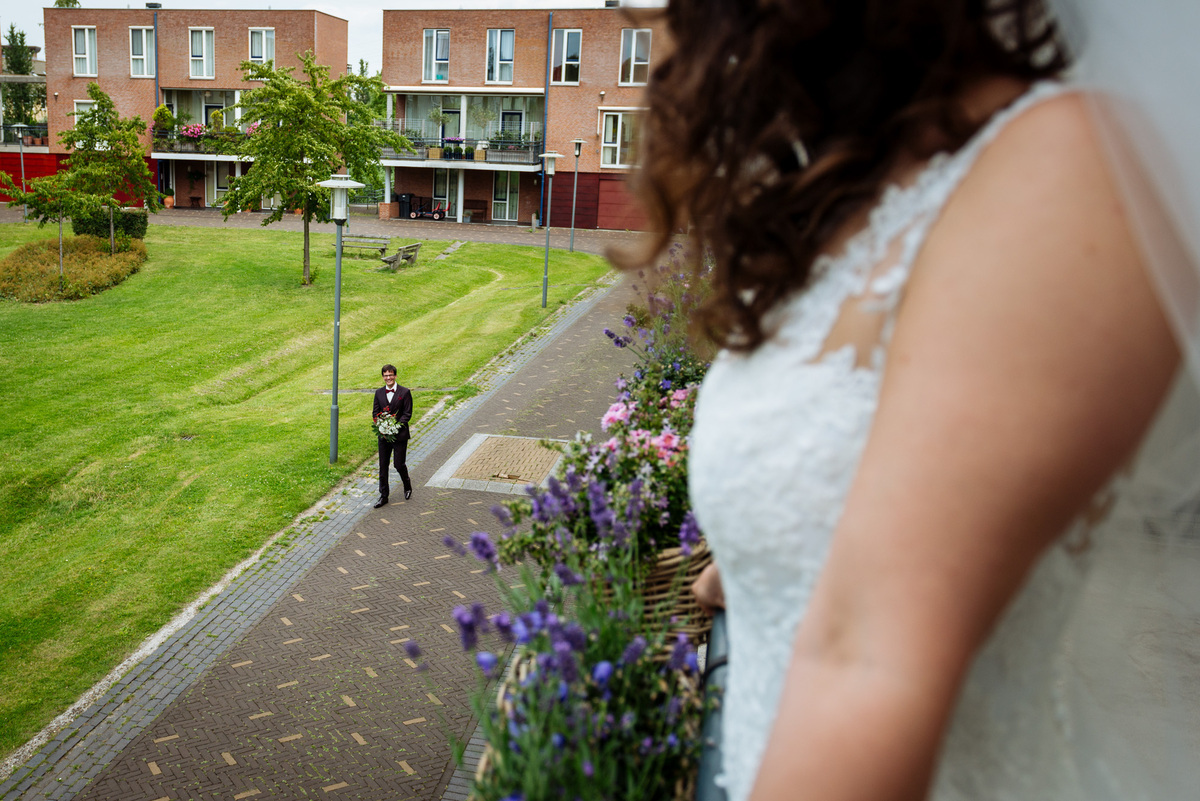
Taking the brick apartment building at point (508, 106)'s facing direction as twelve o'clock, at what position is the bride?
The bride is roughly at 12 o'clock from the brick apartment building.

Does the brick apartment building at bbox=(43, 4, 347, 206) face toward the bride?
yes

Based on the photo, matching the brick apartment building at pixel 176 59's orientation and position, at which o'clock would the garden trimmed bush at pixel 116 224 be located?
The garden trimmed bush is roughly at 12 o'clock from the brick apartment building.

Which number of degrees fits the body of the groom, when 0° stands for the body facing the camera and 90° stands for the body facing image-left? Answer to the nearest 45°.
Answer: approximately 0°

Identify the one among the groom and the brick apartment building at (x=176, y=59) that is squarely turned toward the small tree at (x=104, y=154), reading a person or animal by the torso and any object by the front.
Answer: the brick apartment building

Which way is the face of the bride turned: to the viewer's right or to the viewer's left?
to the viewer's left

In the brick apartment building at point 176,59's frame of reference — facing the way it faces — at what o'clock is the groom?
The groom is roughly at 12 o'clock from the brick apartment building.

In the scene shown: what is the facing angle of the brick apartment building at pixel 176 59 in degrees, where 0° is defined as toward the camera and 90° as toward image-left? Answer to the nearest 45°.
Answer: approximately 0°

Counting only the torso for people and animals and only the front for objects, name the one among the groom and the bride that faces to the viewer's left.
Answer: the bride

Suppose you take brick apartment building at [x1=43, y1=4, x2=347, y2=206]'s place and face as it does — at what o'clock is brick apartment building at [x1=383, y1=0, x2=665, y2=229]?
brick apartment building at [x1=383, y1=0, x2=665, y2=229] is roughly at 10 o'clock from brick apartment building at [x1=43, y1=4, x2=347, y2=206].
